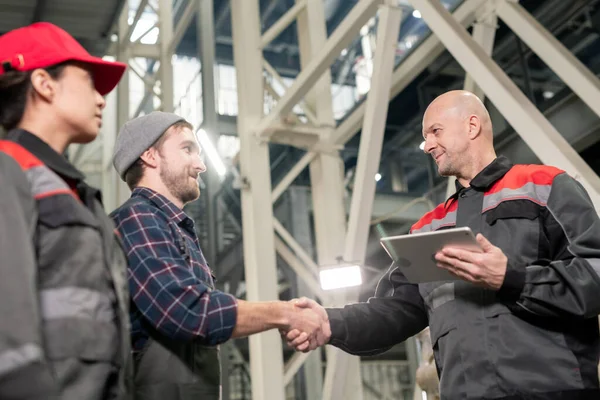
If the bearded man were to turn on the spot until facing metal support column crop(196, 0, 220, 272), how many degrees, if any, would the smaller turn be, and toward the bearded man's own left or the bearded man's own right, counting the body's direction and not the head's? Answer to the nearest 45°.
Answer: approximately 90° to the bearded man's own left

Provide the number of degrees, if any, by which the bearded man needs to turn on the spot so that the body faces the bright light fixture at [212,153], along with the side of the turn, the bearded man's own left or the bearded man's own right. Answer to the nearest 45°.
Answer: approximately 90° to the bearded man's own left

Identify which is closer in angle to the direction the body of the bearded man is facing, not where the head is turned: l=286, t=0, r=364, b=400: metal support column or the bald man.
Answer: the bald man

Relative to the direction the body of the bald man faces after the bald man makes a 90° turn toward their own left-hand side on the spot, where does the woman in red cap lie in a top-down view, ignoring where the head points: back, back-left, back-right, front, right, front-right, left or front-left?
right

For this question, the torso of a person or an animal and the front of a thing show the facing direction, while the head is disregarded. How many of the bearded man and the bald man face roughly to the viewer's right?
1

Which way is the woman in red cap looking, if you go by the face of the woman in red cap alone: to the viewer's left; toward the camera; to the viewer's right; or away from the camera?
to the viewer's right

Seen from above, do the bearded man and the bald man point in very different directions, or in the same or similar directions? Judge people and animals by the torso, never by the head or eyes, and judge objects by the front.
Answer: very different directions

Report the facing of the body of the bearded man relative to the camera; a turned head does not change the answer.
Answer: to the viewer's right

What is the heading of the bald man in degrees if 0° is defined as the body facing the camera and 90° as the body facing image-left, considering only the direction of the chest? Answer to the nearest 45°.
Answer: approximately 45°

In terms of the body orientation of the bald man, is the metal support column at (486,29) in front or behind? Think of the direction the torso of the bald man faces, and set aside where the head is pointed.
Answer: behind

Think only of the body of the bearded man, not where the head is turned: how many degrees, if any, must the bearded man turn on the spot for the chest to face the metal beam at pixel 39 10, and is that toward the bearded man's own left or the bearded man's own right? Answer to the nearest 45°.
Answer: approximately 90° to the bearded man's own left

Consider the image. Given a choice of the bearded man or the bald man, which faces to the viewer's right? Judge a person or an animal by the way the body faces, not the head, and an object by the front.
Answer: the bearded man

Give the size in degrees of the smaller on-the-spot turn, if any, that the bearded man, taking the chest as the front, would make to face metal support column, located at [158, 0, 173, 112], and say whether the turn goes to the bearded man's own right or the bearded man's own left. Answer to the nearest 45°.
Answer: approximately 90° to the bearded man's own left

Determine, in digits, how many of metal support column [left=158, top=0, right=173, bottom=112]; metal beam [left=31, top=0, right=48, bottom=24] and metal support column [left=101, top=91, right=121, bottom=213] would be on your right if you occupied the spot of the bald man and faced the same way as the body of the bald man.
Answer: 3

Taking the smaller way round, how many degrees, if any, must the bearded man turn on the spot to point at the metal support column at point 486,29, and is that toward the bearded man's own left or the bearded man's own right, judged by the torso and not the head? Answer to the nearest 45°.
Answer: approximately 45° to the bearded man's own left

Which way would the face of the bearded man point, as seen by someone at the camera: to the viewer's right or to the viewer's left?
to the viewer's right

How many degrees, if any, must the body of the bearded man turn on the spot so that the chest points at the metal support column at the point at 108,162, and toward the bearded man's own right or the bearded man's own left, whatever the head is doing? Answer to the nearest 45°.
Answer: approximately 90° to the bearded man's own left
